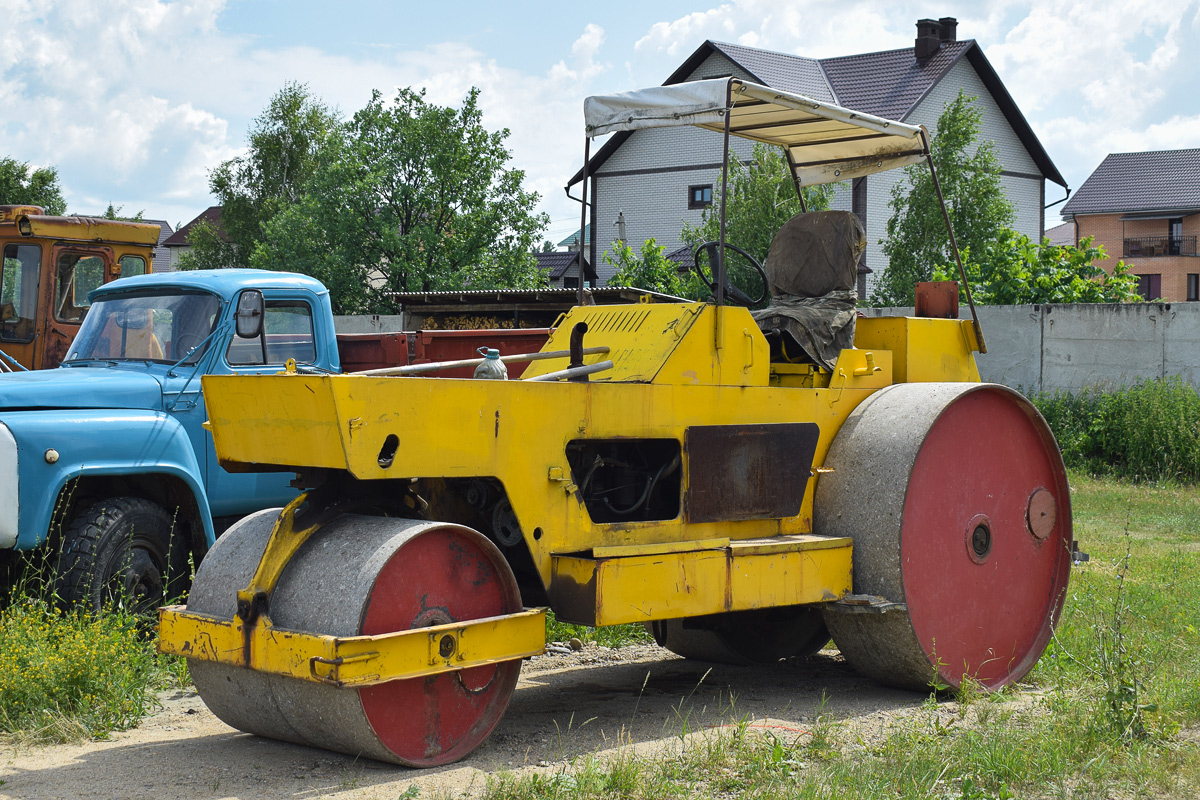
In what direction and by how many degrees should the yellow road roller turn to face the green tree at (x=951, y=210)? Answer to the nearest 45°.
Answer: approximately 135° to its right

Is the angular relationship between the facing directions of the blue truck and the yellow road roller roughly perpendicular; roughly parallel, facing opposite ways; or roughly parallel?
roughly parallel

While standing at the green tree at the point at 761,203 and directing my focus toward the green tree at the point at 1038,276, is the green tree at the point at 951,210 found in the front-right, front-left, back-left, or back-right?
front-left

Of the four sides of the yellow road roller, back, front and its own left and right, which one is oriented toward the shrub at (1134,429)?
back

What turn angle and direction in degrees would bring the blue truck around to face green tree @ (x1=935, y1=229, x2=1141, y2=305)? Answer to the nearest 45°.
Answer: approximately 180°

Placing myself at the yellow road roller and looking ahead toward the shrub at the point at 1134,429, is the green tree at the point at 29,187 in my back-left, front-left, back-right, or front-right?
front-left

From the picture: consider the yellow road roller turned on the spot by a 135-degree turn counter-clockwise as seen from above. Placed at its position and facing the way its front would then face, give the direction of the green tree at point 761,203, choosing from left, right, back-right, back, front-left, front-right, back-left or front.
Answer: left

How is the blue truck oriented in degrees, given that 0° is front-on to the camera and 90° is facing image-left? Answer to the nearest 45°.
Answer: approximately 45°

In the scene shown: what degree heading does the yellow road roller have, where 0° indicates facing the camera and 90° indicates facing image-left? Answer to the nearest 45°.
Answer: approximately 45°

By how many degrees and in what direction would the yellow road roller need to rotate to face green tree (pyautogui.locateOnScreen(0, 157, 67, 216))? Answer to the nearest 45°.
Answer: approximately 90° to its right

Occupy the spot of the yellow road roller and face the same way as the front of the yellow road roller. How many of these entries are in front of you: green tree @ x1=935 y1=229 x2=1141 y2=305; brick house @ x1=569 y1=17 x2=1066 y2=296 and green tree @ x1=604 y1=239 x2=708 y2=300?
0

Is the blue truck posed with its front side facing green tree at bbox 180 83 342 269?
no

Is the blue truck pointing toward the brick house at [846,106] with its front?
no

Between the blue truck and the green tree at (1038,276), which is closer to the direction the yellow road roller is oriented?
the blue truck

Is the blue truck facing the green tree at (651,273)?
no

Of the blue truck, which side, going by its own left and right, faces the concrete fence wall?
back

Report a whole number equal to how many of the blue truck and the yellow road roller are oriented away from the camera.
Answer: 0
